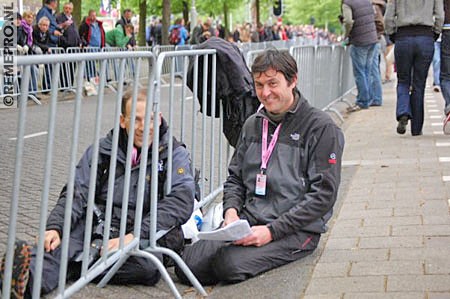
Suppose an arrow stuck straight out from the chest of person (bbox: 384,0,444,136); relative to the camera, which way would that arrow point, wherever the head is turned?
away from the camera

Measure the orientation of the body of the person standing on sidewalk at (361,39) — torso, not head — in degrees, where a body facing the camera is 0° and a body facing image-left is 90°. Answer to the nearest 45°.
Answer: approximately 135°

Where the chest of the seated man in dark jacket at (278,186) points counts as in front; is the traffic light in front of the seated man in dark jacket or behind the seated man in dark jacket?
behind

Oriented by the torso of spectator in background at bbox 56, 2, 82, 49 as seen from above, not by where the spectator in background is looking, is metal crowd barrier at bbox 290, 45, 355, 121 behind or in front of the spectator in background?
in front

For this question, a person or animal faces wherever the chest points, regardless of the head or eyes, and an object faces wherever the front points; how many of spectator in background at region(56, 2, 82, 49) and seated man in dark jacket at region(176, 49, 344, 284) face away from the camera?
0

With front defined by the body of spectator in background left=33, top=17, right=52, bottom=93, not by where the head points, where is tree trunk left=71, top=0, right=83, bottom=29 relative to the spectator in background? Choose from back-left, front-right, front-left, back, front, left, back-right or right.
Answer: back-left

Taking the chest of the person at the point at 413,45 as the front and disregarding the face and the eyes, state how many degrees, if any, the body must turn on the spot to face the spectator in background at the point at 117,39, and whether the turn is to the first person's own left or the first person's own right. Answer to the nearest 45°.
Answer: approximately 45° to the first person's own left

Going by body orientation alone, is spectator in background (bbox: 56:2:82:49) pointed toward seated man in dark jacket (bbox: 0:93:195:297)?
yes

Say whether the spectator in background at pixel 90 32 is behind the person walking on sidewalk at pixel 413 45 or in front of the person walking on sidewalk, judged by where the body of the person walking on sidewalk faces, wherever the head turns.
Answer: in front
